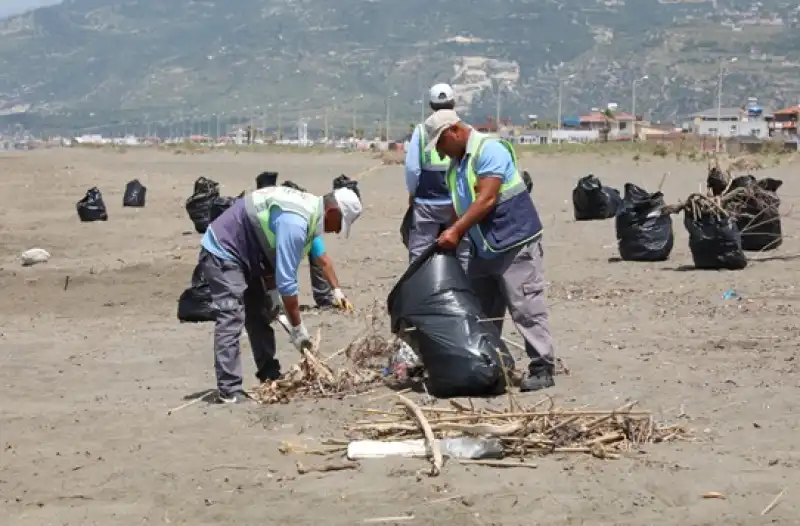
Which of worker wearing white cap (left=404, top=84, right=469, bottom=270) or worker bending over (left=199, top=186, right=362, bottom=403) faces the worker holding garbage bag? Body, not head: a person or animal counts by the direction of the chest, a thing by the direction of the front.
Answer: the worker bending over

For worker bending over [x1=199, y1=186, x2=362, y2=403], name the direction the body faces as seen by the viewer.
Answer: to the viewer's right

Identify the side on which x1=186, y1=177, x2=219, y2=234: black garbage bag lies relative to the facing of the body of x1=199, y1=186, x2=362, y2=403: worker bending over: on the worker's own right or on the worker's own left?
on the worker's own left
